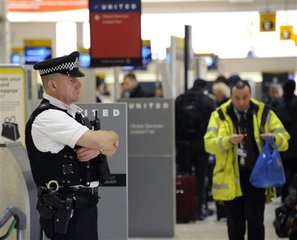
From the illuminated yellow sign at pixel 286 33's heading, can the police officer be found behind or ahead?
ahead

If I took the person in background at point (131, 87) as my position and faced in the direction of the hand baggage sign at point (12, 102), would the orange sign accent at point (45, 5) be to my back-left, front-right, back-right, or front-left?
back-right

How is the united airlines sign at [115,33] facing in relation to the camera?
toward the camera

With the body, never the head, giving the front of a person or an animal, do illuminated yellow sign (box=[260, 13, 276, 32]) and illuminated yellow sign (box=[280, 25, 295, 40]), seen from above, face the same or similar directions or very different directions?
same or similar directions

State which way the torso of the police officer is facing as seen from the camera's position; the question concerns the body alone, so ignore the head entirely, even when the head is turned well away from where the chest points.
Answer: to the viewer's right

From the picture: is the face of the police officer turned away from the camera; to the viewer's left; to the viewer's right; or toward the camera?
to the viewer's right

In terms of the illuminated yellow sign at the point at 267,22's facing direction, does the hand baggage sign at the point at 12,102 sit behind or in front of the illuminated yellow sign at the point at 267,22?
in front

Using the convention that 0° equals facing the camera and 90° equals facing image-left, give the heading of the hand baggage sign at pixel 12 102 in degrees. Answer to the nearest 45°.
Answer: approximately 0°

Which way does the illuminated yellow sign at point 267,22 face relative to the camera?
toward the camera

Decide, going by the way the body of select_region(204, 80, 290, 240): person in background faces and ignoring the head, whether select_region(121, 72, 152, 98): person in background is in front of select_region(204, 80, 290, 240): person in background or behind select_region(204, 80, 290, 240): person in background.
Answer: behind
